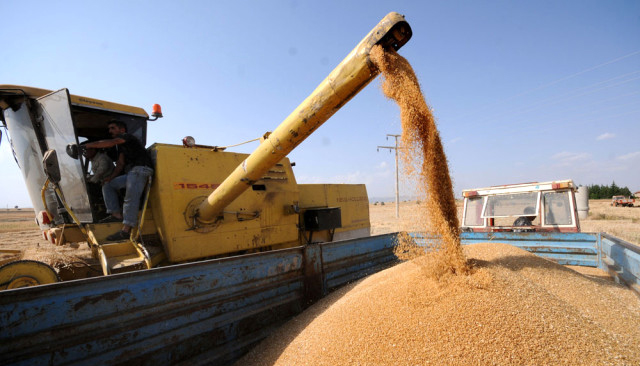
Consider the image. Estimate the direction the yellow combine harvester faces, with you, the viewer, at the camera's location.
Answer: facing the viewer and to the left of the viewer

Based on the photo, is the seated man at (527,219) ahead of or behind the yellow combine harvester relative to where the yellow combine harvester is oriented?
behind

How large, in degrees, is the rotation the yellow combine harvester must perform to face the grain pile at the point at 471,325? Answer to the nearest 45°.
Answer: approximately 90° to its left
